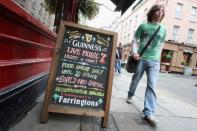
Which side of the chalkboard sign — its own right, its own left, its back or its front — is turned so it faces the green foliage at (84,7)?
back

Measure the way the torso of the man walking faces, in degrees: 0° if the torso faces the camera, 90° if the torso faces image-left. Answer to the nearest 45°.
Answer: approximately 315°

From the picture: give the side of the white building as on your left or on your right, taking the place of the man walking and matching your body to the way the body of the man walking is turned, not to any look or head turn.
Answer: on your left

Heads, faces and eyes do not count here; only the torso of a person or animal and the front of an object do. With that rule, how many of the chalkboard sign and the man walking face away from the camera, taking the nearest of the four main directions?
0

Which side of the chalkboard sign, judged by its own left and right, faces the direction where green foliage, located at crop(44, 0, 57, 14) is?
back

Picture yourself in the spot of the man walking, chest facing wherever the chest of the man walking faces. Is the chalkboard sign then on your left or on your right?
on your right
